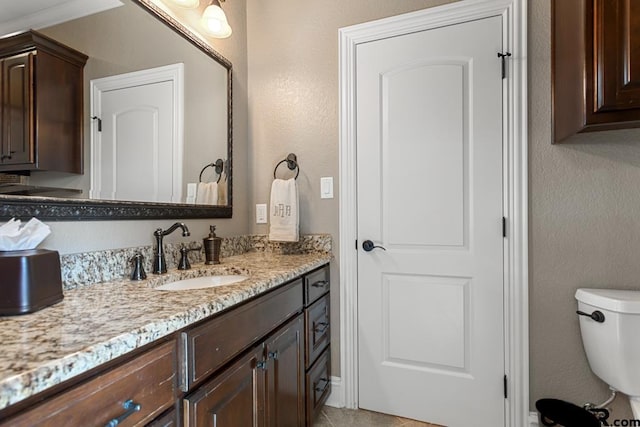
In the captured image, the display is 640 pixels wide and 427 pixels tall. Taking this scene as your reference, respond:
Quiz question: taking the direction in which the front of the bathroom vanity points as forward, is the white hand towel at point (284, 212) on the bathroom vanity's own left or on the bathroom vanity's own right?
on the bathroom vanity's own left

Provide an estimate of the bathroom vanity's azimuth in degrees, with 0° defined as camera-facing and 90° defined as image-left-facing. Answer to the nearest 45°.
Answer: approximately 315°

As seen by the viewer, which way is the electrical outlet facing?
toward the camera

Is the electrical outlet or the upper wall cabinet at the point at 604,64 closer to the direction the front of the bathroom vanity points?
the upper wall cabinet
